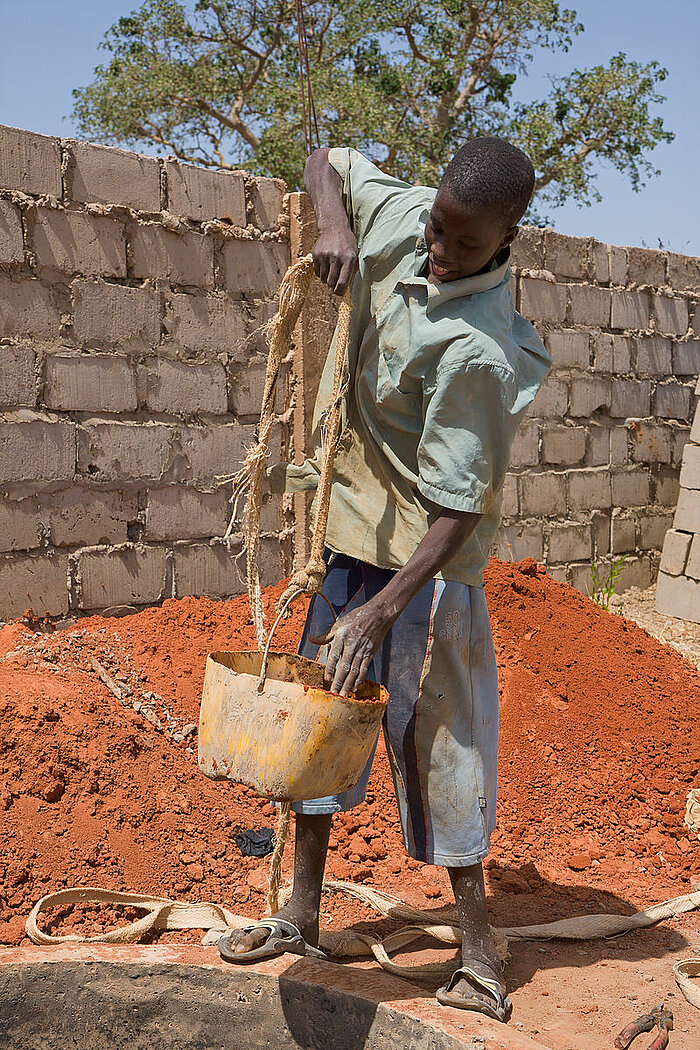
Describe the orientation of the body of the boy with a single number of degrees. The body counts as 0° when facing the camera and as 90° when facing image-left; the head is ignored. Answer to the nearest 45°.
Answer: approximately 45°

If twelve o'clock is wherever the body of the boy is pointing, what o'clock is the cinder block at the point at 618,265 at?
The cinder block is roughly at 5 o'clock from the boy.

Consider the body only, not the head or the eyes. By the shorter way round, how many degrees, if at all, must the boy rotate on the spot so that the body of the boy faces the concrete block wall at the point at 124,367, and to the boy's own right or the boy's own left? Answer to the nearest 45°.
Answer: approximately 90° to the boy's own right

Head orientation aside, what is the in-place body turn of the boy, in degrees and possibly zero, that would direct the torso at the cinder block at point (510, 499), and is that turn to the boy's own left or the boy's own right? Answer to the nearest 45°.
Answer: approximately 135° to the boy's own right
